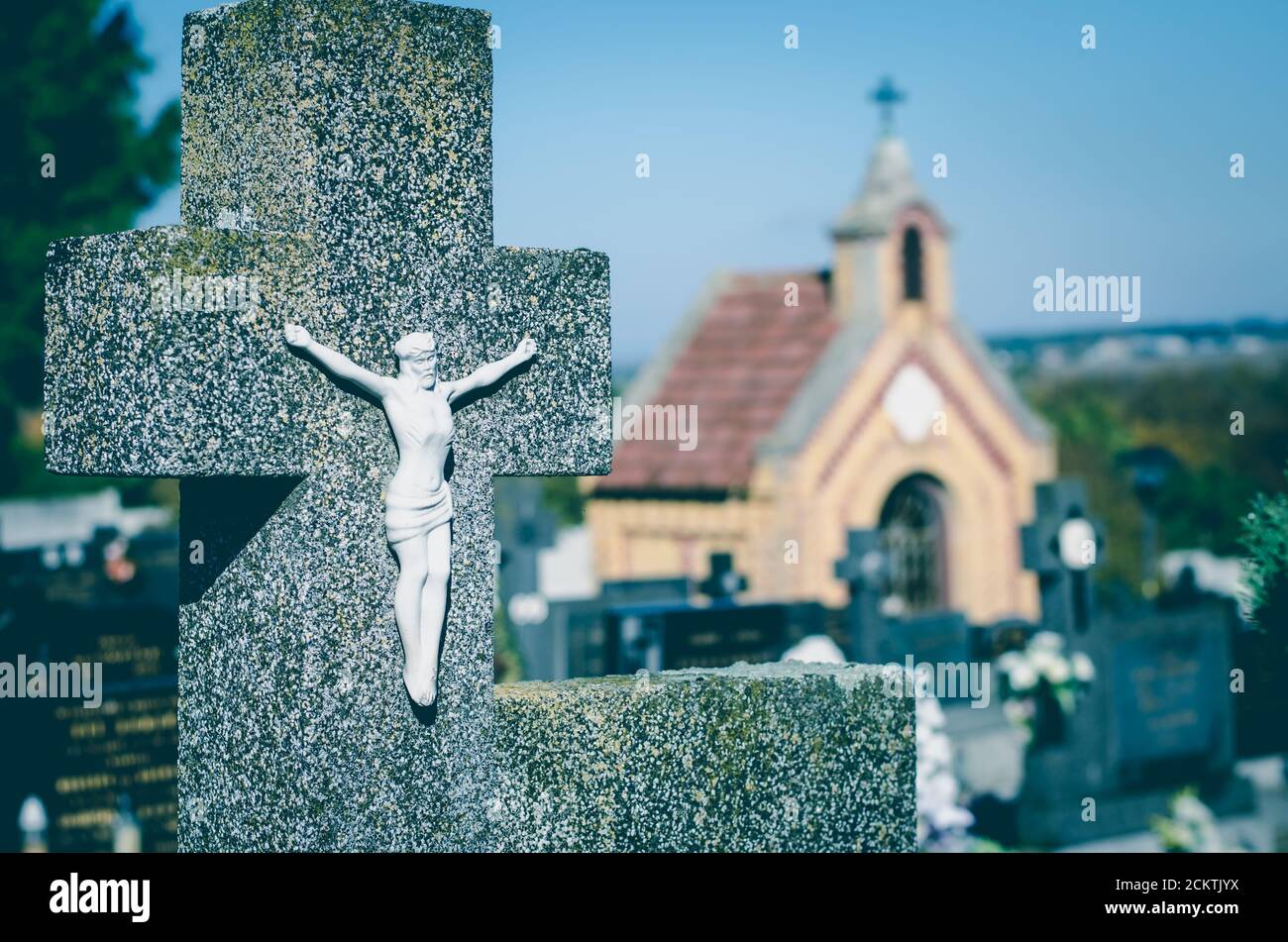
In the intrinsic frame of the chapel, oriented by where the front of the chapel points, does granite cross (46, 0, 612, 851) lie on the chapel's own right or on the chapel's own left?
on the chapel's own right

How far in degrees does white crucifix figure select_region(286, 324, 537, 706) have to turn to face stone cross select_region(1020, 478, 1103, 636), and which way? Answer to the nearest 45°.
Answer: approximately 90° to its left

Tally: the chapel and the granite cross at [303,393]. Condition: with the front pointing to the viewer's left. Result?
0

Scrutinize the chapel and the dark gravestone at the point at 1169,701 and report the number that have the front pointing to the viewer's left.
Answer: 0

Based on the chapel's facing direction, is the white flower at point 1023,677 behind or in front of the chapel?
in front

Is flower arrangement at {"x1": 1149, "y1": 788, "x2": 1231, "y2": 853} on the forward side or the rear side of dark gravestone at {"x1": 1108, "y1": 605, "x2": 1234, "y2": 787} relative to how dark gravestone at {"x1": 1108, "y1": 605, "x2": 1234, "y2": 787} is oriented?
on the forward side

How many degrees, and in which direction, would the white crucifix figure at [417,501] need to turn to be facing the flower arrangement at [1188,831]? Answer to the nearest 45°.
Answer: approximately 90° to its left

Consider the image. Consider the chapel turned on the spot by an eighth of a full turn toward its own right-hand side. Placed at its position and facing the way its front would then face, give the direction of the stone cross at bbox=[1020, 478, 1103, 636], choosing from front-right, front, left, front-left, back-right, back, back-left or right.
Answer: front

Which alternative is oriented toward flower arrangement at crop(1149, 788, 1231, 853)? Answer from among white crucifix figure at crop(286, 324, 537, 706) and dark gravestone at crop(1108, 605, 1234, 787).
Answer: the dark gravestone

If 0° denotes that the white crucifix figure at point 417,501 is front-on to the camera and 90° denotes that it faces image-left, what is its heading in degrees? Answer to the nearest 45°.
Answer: approximately 315°

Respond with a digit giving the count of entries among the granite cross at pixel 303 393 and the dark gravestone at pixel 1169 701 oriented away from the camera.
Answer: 0
